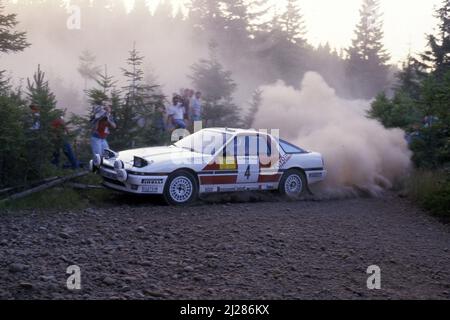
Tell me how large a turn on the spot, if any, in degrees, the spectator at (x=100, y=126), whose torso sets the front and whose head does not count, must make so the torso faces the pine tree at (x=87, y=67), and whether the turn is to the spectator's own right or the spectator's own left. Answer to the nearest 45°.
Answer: approximately 135° to the spectator's own left

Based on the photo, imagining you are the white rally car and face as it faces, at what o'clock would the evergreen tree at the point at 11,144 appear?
The evergreen tree is roughly at 1 o'clock from the white rally car.

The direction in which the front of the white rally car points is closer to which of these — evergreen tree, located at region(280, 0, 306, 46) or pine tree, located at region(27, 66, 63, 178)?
the pine tree

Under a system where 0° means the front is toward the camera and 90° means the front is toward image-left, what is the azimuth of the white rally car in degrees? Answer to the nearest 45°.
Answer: approximately 45°

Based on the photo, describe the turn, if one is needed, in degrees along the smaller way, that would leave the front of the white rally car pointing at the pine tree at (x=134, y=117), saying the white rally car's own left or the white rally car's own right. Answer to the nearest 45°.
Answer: approximately 90° to the white rally car's own right
